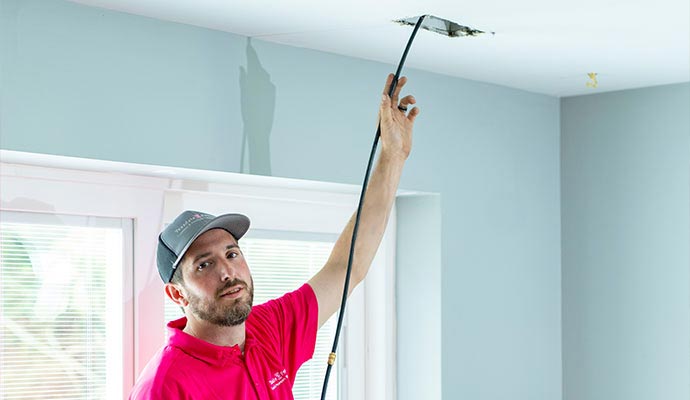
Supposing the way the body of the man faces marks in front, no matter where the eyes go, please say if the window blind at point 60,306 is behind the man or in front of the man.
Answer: behind

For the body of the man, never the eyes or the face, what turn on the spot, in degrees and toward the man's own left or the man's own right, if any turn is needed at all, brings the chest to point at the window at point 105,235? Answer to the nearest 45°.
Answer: approximately 180°

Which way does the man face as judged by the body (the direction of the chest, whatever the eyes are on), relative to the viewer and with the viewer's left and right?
facing the viewer and to the right of the viewer
